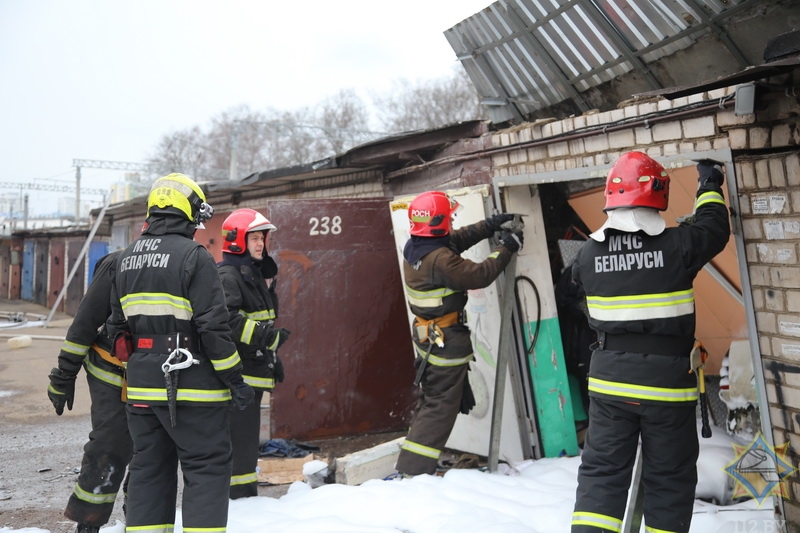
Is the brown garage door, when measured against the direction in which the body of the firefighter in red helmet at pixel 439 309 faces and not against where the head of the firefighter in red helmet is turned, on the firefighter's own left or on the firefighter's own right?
on the firefighter's own left

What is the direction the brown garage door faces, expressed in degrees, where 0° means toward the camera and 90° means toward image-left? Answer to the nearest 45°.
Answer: approximately 0°

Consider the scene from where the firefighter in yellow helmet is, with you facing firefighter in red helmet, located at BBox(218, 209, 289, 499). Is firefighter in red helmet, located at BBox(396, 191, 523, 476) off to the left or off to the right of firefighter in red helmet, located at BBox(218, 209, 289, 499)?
right

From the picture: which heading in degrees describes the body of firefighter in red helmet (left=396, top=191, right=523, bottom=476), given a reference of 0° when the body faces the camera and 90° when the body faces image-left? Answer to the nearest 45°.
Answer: approximately 225°

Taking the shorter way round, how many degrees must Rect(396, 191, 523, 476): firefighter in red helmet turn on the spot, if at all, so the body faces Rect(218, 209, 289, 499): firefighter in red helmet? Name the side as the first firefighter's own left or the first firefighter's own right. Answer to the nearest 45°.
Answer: approximately 135° to the first firefighter's own left

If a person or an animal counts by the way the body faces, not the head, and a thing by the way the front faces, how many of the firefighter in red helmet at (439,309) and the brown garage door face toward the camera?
1

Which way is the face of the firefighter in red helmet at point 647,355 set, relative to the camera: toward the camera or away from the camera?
away from the camera
